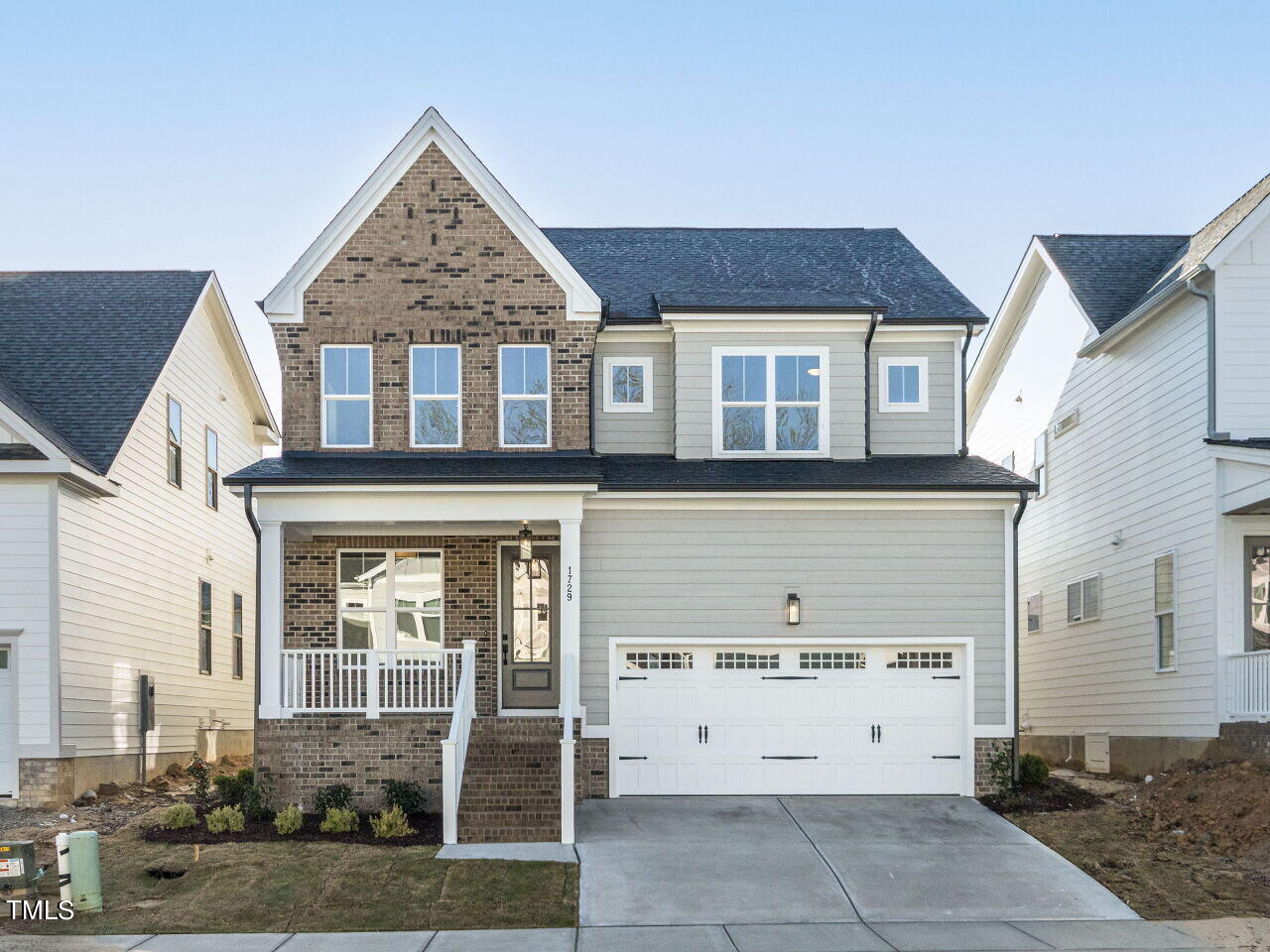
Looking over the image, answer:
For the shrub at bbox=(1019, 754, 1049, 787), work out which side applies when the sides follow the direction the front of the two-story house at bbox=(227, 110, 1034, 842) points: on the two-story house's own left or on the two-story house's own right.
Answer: on the two-story house's own left

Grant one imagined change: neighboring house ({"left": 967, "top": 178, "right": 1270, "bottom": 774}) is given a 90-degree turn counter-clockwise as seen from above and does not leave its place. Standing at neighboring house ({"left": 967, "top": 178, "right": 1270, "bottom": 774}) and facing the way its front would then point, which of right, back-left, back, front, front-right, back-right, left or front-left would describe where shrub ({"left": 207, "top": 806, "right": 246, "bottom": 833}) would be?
back

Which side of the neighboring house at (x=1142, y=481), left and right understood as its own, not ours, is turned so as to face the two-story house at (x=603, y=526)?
right

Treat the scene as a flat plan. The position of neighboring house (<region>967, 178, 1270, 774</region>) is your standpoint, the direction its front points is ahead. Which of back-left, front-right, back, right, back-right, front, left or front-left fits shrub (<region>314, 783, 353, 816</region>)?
right

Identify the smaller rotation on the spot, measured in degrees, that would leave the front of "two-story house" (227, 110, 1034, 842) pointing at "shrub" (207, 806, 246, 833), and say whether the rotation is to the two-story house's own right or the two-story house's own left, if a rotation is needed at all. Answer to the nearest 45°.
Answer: approximately 45° to the two-story house's own right

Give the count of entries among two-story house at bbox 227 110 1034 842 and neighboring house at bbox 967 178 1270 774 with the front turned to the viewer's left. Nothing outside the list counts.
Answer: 0

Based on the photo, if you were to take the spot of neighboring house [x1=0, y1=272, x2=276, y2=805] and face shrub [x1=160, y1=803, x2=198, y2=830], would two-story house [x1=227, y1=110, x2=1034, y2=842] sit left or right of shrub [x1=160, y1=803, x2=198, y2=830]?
left

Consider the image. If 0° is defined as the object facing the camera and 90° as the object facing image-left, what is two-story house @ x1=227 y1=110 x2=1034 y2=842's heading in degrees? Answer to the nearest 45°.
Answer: approximately 0°

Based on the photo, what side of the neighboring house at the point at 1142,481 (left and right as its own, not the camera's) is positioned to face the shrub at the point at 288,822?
right

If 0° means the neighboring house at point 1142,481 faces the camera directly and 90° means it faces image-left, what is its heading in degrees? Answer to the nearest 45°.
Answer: approximately 315°

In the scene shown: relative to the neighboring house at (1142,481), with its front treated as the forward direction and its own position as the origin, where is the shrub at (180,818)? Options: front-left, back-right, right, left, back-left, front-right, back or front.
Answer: right

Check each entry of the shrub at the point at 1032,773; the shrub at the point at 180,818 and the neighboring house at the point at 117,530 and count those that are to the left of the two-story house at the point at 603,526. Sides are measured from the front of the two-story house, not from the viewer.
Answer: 1
